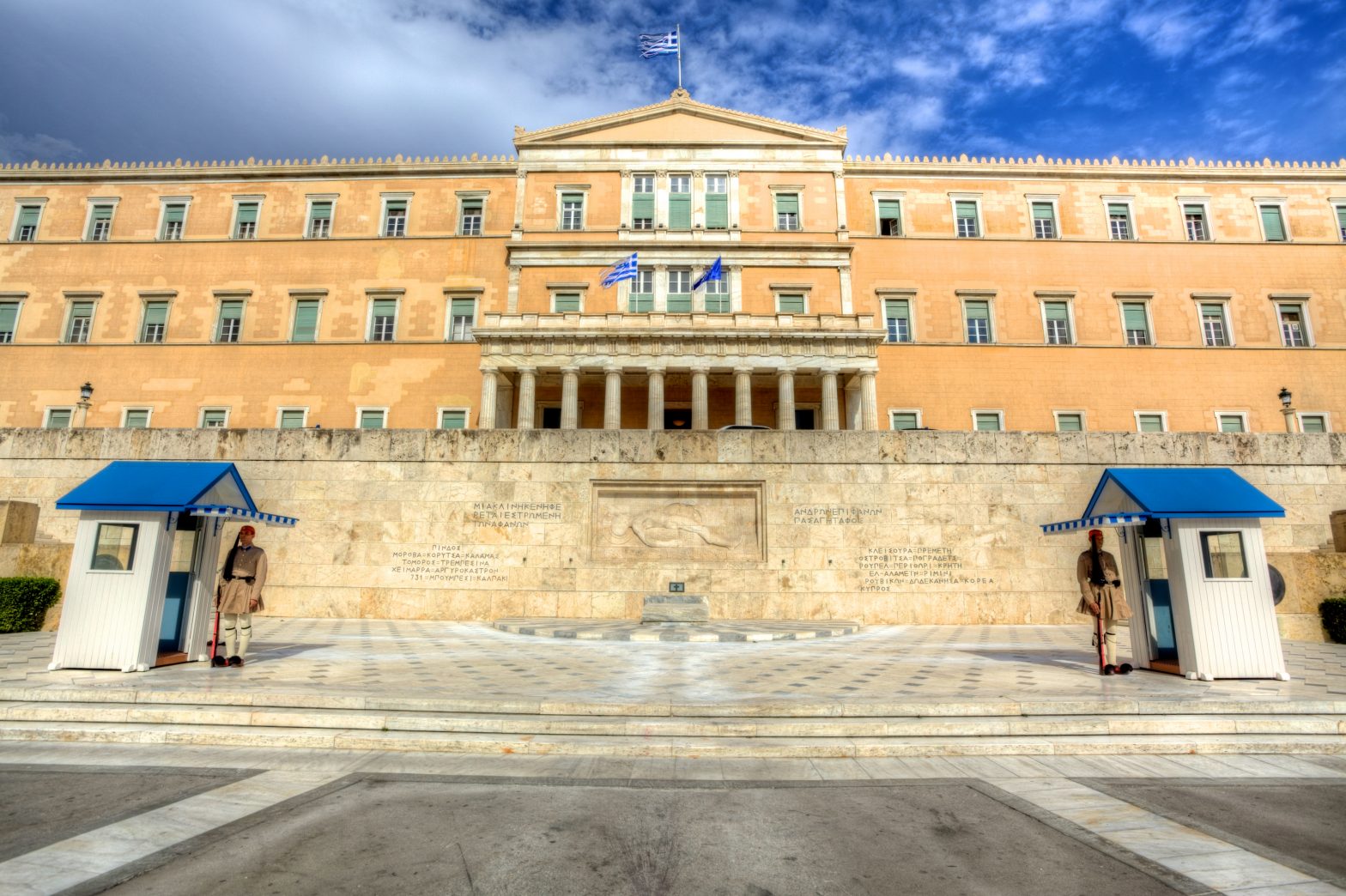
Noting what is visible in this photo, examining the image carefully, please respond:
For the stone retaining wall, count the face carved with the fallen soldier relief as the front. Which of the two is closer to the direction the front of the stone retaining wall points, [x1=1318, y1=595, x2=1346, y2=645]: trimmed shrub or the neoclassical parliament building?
the trimmed shrub

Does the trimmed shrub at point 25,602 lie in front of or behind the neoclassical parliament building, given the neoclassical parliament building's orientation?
in front

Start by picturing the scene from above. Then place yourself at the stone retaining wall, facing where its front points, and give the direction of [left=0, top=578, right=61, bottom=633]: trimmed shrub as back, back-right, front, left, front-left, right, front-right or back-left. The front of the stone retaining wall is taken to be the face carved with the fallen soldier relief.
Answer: right

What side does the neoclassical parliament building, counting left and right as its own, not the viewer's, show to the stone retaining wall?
front

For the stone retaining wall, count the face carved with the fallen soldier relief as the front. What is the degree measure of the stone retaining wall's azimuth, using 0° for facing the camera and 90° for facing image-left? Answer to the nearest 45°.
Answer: approximately 0°

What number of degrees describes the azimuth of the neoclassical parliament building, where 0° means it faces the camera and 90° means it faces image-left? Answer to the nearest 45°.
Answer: approximately 0°

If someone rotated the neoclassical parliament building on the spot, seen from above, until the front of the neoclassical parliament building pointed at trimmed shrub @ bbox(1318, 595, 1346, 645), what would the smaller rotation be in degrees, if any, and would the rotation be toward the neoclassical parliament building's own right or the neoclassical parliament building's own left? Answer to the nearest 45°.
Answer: approximately 45° to the neoclassical parliament building's own left

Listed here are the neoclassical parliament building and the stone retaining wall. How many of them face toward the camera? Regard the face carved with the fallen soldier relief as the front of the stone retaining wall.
2

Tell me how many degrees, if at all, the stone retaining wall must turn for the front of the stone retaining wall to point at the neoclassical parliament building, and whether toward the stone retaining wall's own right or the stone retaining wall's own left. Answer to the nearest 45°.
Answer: approximately 180°
